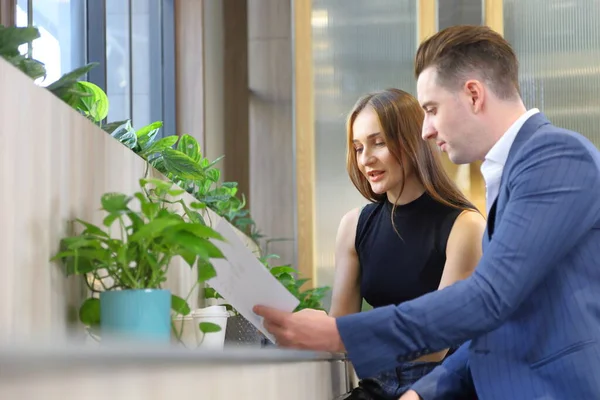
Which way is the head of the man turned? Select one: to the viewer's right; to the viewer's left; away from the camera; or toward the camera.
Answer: to the viewer's left

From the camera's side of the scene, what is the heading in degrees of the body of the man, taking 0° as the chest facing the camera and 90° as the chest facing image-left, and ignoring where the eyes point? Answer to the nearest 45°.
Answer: approximately 90°
